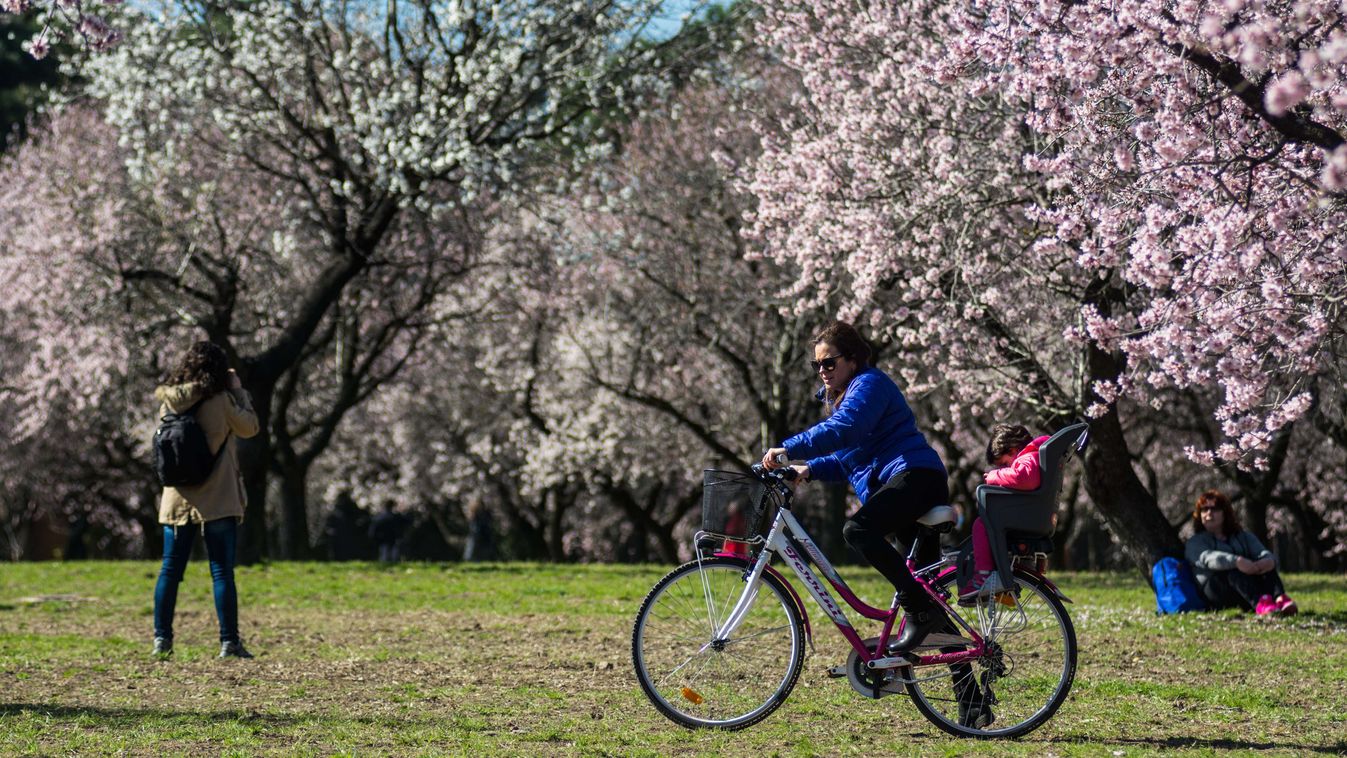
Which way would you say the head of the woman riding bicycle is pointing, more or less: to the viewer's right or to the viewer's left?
to the viewer's left

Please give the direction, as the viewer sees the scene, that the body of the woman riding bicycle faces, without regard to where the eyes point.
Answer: to the viewer's left

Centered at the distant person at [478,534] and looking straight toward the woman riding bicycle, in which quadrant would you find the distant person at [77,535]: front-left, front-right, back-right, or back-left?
back-right

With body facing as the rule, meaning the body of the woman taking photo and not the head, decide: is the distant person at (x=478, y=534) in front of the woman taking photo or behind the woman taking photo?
in front

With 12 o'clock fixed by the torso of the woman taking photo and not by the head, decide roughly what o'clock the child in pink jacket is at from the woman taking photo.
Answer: The child in pink jacket is roughly at 3 o'clock from the woman taking photo.

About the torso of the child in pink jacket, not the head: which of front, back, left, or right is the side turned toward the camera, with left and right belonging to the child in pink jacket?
left

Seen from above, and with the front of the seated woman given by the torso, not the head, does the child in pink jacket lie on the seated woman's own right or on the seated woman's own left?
on the seated woman's own right

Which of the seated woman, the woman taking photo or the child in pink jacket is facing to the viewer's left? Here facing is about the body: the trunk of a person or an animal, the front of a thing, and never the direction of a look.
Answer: the child in pink jacket

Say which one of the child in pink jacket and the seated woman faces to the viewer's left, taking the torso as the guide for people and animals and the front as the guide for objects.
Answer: the child in pink jacket

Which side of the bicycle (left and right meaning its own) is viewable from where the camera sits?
left

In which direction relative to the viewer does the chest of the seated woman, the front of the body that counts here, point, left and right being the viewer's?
facing the viewer and to the right of the viewer

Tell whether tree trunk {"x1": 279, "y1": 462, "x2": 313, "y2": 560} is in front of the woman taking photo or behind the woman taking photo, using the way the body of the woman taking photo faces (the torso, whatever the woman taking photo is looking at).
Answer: in front

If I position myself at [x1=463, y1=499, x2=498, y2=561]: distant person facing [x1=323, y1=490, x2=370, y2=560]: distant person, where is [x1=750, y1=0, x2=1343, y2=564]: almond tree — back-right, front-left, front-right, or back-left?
back-left

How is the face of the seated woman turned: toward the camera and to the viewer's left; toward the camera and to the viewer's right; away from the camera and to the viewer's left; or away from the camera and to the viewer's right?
toward the camera and to the viewer's left

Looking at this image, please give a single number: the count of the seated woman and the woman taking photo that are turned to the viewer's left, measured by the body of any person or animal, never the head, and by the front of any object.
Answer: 0

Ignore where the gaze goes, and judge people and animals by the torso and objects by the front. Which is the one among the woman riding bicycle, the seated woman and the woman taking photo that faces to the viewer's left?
the woman riding bicycle
